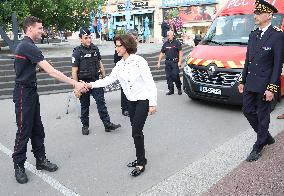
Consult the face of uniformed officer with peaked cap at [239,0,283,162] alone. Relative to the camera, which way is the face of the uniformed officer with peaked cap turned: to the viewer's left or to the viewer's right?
to the viewer's left

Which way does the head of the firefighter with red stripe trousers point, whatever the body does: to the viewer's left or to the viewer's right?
to the viewer's right

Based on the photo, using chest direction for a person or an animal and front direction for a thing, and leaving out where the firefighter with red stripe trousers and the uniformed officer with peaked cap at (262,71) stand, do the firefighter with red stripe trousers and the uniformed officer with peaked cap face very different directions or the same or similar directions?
very different directions

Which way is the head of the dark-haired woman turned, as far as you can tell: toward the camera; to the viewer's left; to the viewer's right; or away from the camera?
to the viewer's left

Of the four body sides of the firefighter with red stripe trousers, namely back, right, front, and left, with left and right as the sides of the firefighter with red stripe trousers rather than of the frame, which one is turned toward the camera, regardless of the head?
right

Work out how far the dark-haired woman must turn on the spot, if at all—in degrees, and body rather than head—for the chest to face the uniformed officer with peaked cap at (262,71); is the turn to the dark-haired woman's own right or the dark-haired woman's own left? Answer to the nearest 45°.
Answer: approximately 135° to the dark-haired woman's own left

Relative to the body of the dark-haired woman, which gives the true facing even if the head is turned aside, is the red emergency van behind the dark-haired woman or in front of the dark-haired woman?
behind
